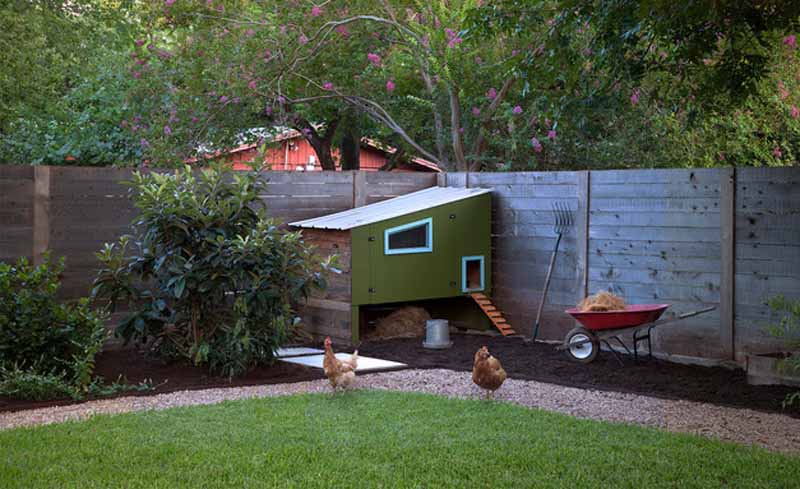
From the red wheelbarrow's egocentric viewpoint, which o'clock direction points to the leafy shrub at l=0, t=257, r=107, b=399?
The leafy shrub is roughly at 11 o'clock from the red wheelbarrow.

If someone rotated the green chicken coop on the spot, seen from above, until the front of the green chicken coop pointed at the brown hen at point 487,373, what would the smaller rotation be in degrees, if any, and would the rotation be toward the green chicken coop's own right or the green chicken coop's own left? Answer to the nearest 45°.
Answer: approximately 45° to the green chicken coop's own right

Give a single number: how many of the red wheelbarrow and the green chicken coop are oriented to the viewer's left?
1

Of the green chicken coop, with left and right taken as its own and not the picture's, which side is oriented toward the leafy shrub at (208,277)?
right

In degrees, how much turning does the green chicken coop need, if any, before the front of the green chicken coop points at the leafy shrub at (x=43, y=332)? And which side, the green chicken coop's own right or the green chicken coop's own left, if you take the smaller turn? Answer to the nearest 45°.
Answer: approximately 90° to the green chicken coop's own right

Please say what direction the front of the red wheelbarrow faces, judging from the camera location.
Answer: facing to the left of the viewer
